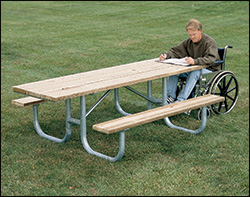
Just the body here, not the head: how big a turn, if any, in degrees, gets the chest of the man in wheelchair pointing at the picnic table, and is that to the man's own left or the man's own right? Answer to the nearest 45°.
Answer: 0° — they already face it

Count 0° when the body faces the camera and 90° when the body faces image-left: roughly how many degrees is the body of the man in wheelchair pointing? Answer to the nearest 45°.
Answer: approximately 45°
